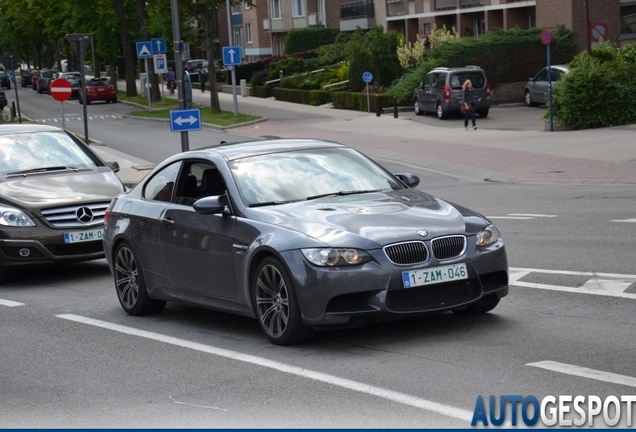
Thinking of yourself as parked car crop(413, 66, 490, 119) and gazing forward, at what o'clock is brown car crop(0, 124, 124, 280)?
brown car crop(0, 124, 124, 280) is roughly at 8 o'clock from parked car crop(413, 66, 490, 119).

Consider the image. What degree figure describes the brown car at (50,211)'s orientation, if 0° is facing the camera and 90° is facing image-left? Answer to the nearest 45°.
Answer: approximately 315°

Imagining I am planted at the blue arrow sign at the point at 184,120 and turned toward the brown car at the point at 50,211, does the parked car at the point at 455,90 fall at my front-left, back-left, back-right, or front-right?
back-left

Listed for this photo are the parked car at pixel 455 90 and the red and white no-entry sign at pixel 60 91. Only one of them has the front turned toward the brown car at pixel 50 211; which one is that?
the red and white no-entry sign

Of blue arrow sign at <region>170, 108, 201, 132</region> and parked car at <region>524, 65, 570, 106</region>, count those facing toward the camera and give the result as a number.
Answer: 1

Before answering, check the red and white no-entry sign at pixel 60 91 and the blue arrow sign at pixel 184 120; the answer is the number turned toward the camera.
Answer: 2

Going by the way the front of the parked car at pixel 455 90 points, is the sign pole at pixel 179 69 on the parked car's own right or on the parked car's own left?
on the parked car's own left

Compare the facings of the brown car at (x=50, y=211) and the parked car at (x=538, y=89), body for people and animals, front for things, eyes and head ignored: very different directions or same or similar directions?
very different directions

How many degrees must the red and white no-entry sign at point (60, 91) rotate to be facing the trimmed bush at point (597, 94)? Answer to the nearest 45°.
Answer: approximately 90° to its left

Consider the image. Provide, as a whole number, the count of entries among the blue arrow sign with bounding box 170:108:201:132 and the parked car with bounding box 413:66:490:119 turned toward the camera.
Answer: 1

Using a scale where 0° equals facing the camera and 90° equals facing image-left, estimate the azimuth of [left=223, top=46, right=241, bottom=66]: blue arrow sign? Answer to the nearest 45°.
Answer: approximately 0°

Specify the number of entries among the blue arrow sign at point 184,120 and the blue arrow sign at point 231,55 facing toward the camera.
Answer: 2
